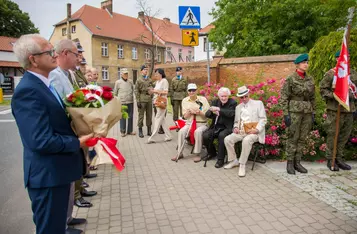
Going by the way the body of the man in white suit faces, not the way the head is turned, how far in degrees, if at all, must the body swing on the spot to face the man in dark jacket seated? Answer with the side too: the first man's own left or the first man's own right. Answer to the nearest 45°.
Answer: approximately 90° to the first man's own right

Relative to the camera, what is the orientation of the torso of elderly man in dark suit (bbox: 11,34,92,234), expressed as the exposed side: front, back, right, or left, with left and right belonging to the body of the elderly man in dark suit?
right

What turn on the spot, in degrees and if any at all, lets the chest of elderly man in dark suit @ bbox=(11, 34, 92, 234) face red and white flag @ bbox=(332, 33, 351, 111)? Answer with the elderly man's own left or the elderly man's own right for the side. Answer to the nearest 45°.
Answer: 0° — they already face it

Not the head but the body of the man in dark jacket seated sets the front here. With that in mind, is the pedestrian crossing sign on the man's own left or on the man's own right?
on the man's own right

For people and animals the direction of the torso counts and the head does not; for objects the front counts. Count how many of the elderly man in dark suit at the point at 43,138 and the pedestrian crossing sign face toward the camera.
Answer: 1

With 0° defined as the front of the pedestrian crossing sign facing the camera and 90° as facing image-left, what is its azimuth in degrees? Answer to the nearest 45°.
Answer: approximately 0°

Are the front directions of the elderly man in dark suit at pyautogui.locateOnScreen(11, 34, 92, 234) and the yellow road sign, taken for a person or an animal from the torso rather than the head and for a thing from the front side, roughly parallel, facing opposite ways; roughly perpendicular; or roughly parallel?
roughly perpendicular

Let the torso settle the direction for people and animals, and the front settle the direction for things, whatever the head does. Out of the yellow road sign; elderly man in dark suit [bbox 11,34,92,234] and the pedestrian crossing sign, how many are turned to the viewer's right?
1

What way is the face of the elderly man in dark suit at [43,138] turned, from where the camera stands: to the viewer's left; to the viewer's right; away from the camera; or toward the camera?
to the viewer's right

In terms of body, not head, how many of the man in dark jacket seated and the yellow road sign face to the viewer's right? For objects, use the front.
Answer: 0

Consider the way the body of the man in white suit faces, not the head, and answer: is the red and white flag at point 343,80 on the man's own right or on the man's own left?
on the man's own left

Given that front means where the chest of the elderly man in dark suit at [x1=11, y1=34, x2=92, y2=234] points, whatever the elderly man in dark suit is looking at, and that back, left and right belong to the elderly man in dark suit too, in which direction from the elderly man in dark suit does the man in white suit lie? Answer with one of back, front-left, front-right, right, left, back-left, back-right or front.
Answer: front-left

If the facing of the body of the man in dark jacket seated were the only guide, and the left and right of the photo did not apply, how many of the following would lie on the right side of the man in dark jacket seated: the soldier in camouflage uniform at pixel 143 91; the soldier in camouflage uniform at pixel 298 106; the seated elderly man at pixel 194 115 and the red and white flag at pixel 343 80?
2
